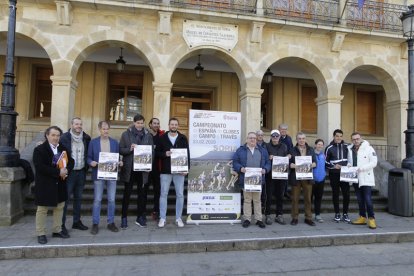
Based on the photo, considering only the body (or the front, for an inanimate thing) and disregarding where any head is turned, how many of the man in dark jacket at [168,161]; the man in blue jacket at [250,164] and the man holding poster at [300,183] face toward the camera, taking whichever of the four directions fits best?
3

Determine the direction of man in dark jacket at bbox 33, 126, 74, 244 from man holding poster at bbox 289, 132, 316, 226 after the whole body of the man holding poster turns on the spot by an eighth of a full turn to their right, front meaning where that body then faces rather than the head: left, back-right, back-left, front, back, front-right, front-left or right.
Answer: front

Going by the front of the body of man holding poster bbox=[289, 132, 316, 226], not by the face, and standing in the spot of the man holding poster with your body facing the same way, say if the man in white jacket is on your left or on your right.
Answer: on your left

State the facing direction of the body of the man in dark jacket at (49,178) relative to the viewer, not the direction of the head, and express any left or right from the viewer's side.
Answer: facing the viewer and to the right of the viewer

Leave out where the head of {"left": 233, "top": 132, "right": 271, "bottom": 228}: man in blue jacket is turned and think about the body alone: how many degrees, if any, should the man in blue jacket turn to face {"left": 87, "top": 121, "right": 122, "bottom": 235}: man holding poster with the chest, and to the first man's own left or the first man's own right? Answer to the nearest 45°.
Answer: approximately 90° to the first man's own right

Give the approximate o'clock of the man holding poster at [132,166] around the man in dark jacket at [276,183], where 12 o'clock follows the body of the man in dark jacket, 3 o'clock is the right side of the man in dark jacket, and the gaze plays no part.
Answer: The man holding poster is roughly at 2 o'clock from the man in dark jacket.

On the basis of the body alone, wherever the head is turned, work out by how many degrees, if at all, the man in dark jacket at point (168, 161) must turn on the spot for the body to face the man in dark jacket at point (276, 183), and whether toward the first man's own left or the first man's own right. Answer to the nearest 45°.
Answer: approximately 90° to the first man's own left

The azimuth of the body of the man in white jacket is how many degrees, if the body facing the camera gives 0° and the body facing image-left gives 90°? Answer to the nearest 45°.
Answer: approximately 45°

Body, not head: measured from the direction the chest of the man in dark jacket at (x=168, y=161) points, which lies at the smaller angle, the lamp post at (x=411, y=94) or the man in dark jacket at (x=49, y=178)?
the man in dark jacket

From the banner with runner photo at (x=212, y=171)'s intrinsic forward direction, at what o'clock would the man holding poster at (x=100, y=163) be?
The man holding poster is roughly at 2 o'clock from the banner with runner photo.

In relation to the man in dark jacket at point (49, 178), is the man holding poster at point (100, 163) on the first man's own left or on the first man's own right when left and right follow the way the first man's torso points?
on the first man's own left

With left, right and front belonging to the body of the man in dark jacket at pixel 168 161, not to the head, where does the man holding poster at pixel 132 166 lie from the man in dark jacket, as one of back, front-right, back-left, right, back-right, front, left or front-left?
right

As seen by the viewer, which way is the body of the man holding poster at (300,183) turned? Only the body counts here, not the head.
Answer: toward the camera

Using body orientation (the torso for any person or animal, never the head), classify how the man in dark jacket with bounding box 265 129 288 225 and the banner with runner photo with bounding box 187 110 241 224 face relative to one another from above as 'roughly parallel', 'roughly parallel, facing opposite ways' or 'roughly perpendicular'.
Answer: roughly parallel

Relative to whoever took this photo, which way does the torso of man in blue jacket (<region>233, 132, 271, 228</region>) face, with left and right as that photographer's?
facing the viewer

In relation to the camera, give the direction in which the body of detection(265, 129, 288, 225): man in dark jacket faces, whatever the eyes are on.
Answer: toward the camera
